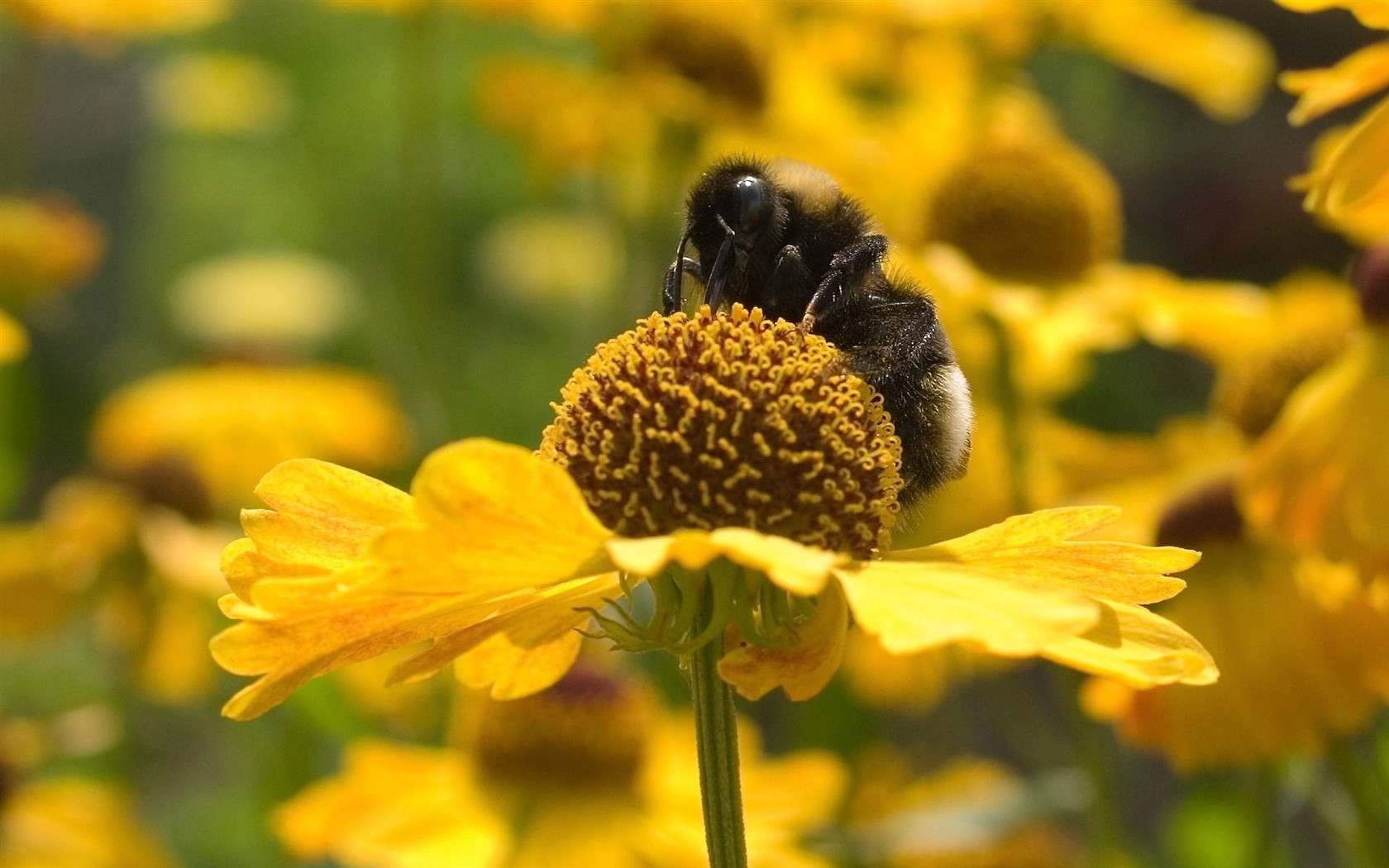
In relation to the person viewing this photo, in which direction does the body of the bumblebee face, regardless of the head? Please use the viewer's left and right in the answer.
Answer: facing to the left of the viewer

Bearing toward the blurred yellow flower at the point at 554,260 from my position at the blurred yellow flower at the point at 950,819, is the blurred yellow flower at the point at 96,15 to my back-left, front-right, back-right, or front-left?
front-left

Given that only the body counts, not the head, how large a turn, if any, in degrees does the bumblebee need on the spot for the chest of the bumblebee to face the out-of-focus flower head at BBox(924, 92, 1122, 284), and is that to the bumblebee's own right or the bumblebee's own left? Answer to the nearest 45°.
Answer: approximately 90° to the bumblebee's own right

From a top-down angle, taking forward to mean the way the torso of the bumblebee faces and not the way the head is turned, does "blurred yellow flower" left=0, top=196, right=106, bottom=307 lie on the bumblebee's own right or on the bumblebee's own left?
on the bumblebee's own right

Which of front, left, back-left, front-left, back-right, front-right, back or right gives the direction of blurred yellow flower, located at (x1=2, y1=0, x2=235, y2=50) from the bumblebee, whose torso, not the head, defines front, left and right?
front-right

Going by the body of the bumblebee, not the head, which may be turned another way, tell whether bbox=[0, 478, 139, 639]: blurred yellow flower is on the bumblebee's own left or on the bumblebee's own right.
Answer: on the bumblebee's own right

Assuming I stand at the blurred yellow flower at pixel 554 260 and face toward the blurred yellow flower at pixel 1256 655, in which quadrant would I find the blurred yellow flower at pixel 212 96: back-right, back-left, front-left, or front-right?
back-right

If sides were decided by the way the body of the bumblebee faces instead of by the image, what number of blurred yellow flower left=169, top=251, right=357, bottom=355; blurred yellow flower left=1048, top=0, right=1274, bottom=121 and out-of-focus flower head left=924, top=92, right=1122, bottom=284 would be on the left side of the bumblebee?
0

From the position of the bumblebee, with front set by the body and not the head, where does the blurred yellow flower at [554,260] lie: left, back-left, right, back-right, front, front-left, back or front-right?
right
